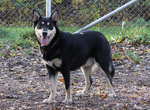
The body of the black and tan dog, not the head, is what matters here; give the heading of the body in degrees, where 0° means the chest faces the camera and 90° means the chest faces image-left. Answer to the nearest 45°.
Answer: approximately 45°

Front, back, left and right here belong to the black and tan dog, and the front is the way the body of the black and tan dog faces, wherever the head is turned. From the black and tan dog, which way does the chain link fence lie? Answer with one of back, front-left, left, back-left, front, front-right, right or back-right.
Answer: back-right
